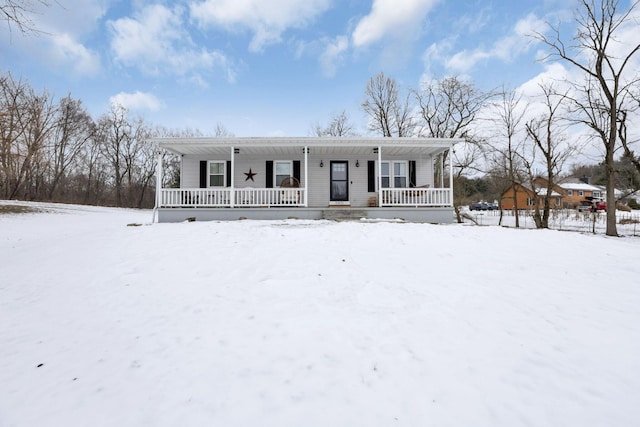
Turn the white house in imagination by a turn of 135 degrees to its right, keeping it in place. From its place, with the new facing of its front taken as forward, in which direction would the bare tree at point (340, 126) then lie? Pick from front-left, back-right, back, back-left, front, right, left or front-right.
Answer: front-right

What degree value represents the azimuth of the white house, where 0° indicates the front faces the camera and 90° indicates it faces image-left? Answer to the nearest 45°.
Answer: approximately 0°

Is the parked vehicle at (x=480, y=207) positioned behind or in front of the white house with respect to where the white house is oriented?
behind

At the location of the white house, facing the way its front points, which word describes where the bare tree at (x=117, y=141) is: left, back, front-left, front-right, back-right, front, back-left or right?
back-right

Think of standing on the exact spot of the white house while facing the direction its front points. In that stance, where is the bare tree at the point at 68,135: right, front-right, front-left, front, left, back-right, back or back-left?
back-right

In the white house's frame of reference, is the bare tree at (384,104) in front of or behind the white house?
behind
